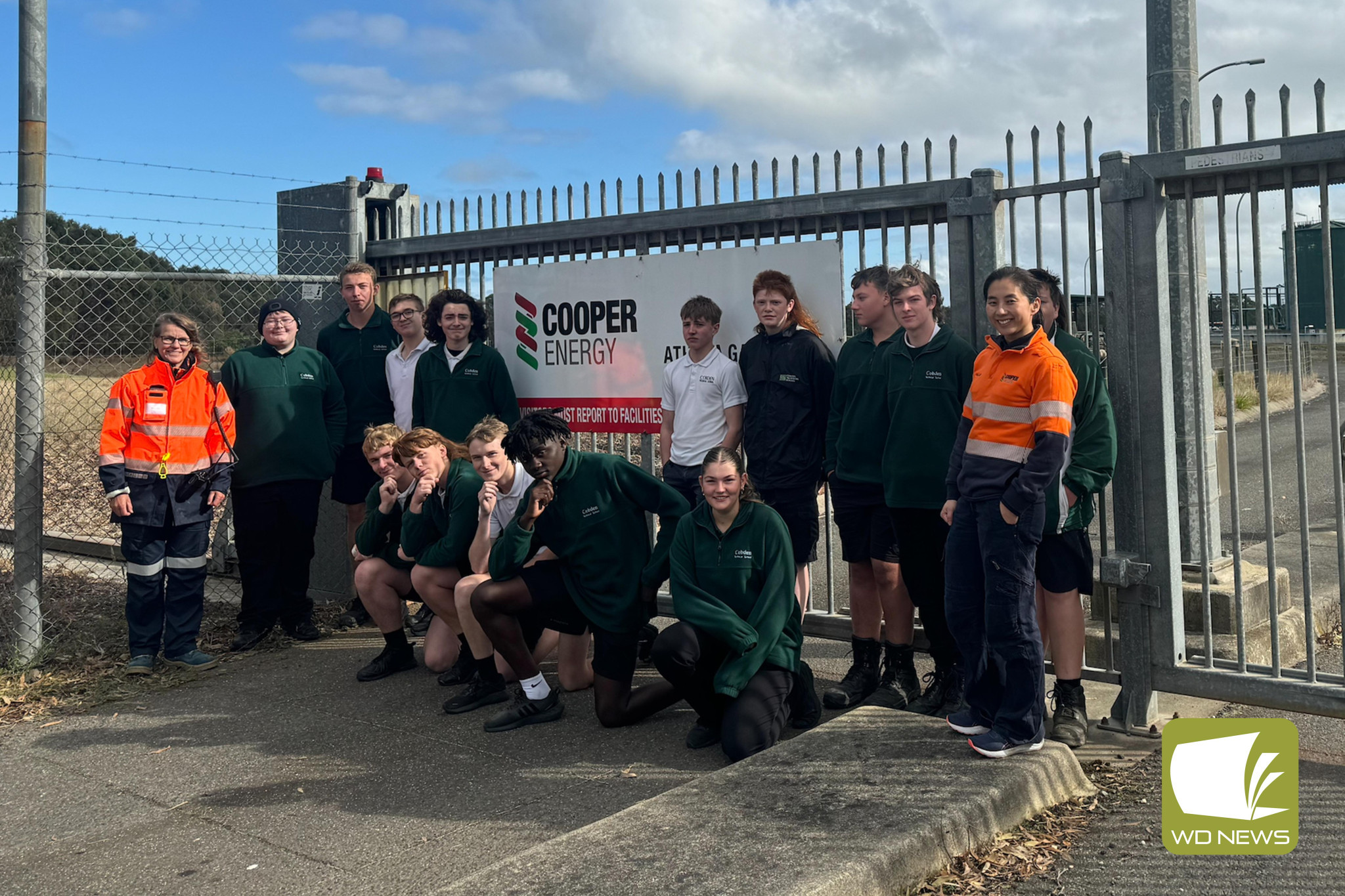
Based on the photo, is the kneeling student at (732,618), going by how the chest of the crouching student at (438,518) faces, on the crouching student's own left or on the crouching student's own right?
on the crouching student's own left

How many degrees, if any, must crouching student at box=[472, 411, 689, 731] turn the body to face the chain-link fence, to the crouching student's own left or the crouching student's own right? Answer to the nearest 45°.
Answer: approximately 90° to the crouching student's own right

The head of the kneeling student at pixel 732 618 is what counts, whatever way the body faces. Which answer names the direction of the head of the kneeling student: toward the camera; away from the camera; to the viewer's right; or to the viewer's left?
toward the camera

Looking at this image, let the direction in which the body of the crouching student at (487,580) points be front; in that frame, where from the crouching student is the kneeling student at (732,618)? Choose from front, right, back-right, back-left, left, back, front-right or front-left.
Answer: left

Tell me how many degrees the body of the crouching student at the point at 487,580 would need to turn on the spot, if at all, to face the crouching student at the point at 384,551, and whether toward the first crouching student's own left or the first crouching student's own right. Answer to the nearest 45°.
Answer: approximately 90° to the first crouching student's own right

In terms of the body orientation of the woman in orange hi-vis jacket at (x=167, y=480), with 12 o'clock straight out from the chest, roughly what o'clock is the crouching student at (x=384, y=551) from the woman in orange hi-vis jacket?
The crouching student is roughly at 10 o'clock from the woman in orange hi-vis jacket.

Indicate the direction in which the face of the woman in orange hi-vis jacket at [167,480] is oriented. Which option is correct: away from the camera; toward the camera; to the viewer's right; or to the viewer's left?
toward the camera

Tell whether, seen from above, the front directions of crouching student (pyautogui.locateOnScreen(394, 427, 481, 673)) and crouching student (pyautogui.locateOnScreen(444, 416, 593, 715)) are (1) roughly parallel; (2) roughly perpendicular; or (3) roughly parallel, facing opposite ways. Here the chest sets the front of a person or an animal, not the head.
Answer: roughly parallel

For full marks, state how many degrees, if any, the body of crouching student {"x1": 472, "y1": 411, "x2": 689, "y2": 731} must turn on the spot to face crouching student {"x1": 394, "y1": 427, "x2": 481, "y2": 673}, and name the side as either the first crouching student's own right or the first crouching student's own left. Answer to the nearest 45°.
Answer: approximately 90° to the first crouching student's own right

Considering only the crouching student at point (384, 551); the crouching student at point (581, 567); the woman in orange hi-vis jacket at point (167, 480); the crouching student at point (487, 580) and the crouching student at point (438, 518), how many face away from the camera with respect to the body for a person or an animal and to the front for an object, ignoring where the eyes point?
0

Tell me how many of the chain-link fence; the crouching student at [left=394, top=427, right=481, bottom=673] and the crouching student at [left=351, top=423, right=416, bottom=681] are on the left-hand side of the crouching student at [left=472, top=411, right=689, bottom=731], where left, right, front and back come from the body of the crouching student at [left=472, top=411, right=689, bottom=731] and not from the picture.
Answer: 0

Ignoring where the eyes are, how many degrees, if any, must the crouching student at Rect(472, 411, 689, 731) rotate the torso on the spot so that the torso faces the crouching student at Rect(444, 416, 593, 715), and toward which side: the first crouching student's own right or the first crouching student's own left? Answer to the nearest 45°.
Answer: approximately 90° to the first crouching student's own right

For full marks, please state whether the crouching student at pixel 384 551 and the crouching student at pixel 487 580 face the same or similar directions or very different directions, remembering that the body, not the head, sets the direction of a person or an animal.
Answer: same or similar directions

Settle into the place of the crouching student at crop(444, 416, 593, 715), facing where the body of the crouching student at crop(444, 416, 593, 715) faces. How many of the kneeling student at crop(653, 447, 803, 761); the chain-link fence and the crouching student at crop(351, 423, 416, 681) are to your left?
1

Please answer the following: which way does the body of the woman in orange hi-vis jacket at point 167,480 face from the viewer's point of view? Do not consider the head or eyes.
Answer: toward the camera

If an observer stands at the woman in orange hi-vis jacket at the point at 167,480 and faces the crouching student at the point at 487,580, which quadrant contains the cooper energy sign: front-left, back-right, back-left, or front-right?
front-left

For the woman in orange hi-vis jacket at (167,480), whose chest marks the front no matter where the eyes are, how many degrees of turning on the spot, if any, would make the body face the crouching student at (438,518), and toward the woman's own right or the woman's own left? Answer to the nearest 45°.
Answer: approximately 45° to the woman's own left

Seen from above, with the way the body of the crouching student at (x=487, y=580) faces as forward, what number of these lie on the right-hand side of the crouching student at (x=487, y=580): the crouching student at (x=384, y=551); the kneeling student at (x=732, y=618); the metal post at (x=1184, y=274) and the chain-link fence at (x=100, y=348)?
2

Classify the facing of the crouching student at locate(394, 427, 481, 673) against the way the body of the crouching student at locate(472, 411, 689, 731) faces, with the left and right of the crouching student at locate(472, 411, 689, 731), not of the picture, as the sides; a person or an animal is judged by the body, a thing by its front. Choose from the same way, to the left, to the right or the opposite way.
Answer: the same way
